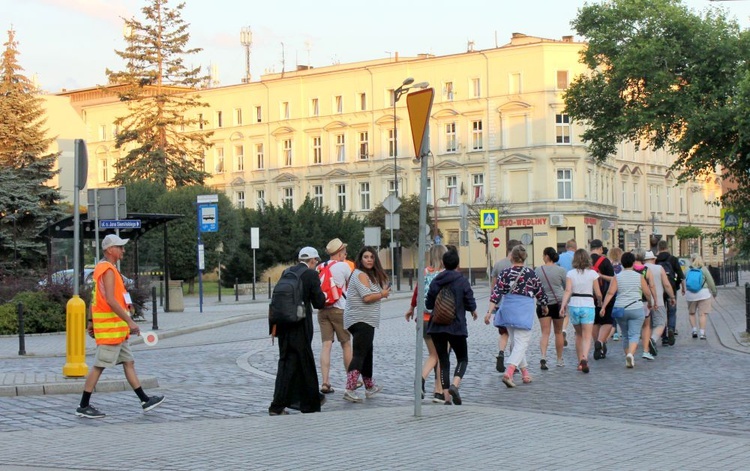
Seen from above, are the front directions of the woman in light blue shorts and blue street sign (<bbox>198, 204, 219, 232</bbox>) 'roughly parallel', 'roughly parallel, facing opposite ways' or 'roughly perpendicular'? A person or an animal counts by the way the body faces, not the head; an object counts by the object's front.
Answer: roughly parallel, facing opposite ways

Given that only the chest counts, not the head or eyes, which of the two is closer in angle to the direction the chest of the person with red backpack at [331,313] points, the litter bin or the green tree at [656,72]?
the green tree

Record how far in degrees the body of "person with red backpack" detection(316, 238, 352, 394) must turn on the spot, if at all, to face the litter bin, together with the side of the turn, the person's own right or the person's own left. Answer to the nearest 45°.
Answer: approximately 45° to the person's own left

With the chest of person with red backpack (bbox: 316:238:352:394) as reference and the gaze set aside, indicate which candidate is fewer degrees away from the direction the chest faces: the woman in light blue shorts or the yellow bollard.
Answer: the woman in light blue shorts

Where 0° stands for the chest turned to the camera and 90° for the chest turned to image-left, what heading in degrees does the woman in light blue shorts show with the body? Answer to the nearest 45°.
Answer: approximately 180°

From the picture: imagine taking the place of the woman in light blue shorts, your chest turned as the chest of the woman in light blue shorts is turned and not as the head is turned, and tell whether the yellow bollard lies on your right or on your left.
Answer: on your left

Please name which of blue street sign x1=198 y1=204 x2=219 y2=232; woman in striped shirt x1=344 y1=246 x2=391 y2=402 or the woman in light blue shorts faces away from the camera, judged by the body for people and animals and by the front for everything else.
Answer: the woman in light blue shorts

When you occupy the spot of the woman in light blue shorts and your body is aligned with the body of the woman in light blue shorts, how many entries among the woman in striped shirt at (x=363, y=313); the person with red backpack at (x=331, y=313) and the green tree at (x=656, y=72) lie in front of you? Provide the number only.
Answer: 1

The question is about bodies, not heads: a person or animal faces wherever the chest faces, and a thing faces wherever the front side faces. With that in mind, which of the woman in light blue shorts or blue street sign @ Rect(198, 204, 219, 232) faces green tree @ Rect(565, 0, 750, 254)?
the woman in light blue shorts

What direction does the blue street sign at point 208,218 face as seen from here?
toward the camera

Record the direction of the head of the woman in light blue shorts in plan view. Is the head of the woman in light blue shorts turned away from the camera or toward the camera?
away from the camera

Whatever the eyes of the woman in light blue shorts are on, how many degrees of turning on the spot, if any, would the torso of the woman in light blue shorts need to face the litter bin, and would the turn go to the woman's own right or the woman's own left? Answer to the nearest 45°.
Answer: approximately 45° to the woman's own left
